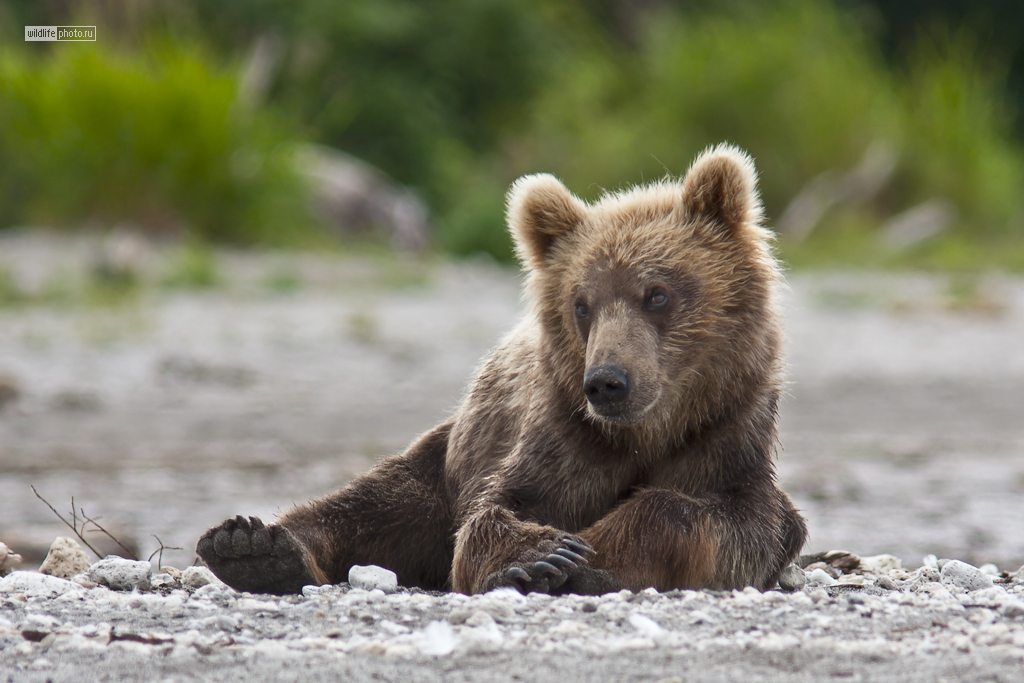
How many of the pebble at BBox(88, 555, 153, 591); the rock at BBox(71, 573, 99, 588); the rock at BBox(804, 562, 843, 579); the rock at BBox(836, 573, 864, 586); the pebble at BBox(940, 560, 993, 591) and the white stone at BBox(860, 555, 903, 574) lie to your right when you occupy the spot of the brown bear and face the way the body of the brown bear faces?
2

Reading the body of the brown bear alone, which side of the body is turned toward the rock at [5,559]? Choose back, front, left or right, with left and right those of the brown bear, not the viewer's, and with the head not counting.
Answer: right

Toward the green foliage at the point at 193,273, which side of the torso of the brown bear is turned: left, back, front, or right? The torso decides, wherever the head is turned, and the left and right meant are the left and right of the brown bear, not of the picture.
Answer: back

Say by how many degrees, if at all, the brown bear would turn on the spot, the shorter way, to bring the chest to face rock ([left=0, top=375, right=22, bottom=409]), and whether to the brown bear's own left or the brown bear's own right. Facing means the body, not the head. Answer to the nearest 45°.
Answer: approximately 135° to the brown bear's own right

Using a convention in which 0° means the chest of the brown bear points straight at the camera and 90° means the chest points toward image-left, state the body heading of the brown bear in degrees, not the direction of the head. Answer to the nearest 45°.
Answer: approximately 0°

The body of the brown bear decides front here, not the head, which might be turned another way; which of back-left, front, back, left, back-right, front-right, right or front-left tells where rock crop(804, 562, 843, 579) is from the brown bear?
back-left

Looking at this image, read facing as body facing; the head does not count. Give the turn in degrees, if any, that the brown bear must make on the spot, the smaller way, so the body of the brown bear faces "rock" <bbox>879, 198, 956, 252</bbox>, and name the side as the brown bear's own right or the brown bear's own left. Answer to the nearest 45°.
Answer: approximately 135° to the brown bear's own left

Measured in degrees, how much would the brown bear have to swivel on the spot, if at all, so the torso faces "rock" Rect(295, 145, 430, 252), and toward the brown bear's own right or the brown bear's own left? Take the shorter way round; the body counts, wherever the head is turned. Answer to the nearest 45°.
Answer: approximately 180°

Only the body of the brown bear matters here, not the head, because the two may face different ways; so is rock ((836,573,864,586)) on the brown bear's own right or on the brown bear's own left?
on the brown bear's own left

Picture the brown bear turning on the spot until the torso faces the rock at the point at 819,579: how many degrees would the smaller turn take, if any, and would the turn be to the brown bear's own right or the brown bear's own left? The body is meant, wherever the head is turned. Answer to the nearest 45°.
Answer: approximately 135° to the brown bear's own left

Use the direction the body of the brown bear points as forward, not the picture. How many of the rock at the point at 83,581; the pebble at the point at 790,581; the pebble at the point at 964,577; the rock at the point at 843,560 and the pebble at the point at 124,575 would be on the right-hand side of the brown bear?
2
